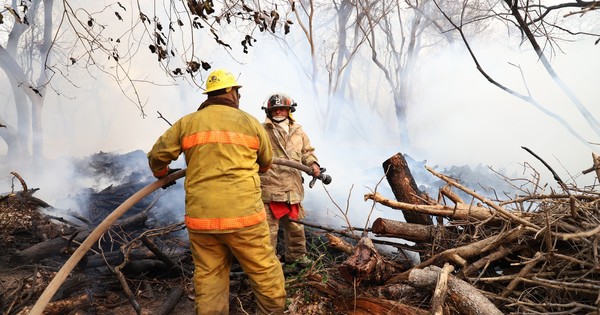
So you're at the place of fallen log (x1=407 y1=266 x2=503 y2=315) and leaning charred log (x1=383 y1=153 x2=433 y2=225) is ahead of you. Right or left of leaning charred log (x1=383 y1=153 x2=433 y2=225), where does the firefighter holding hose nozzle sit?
left

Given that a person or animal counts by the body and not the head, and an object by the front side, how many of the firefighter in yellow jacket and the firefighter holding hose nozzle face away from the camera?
1

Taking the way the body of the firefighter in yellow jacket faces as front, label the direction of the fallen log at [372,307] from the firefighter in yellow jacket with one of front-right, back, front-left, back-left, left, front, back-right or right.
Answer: right

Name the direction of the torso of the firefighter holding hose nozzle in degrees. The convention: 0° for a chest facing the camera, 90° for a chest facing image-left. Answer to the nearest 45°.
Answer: approximately 0°

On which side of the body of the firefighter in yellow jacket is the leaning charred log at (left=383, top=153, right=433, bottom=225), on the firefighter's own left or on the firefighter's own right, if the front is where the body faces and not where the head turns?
on the firefighter's own right

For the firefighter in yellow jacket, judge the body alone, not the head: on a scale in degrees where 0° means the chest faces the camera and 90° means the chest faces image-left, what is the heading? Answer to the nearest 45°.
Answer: approximately 180°

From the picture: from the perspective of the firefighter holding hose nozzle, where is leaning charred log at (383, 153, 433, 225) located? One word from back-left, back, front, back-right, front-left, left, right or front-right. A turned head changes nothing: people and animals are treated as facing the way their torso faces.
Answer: left

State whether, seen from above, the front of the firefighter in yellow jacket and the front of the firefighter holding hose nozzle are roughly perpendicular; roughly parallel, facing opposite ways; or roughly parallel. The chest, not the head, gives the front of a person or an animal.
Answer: roughly parallel, facing opposite ways

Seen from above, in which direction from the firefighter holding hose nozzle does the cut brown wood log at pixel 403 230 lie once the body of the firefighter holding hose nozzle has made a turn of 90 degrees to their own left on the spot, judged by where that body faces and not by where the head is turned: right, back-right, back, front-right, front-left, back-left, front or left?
front-right

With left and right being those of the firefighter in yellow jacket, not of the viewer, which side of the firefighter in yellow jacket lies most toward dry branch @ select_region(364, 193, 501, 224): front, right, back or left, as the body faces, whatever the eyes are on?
right

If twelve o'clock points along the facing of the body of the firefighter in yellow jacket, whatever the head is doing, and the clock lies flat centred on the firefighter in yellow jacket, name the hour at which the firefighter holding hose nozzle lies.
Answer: The firefighter holding hose nozzle is roughly at 1 o'clock from the firefighter in yellow jacket.

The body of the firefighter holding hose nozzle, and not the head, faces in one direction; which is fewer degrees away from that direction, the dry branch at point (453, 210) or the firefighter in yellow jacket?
the firefighter in yellow jacket

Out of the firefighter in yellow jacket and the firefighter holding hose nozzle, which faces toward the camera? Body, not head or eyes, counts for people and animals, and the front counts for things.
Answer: the firefighter holding hose nozzle

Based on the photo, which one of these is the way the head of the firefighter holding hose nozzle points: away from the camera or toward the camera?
toward the camera

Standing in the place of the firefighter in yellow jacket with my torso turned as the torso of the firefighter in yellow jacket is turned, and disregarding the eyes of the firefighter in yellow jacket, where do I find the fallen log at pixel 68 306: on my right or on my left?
on my left
